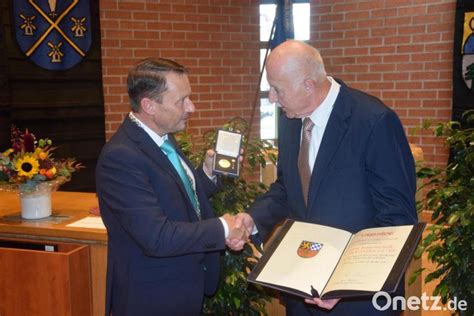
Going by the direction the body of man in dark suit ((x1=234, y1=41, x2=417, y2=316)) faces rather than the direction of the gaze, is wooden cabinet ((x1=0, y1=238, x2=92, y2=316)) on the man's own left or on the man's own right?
on the man's own right

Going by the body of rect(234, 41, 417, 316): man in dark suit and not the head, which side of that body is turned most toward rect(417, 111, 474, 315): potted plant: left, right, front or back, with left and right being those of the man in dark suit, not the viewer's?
back

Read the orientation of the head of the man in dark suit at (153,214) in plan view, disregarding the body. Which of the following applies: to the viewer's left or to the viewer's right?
to the viewer's right

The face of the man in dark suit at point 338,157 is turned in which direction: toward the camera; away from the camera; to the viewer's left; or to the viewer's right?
to the viewer's left

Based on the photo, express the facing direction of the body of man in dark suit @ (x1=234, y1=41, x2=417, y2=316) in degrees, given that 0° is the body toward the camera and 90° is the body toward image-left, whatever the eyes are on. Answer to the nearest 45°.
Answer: approximately 45°

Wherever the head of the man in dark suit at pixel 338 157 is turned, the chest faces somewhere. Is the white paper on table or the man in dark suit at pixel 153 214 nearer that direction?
the man in dark suit

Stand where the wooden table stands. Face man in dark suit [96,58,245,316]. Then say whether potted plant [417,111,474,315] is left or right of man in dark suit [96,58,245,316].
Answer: left

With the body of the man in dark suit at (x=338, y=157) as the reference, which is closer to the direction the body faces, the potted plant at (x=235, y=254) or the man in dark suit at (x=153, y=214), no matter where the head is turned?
the man in dark suit

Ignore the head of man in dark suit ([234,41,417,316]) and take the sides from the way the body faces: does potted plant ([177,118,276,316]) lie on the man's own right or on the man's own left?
on the man's own right
